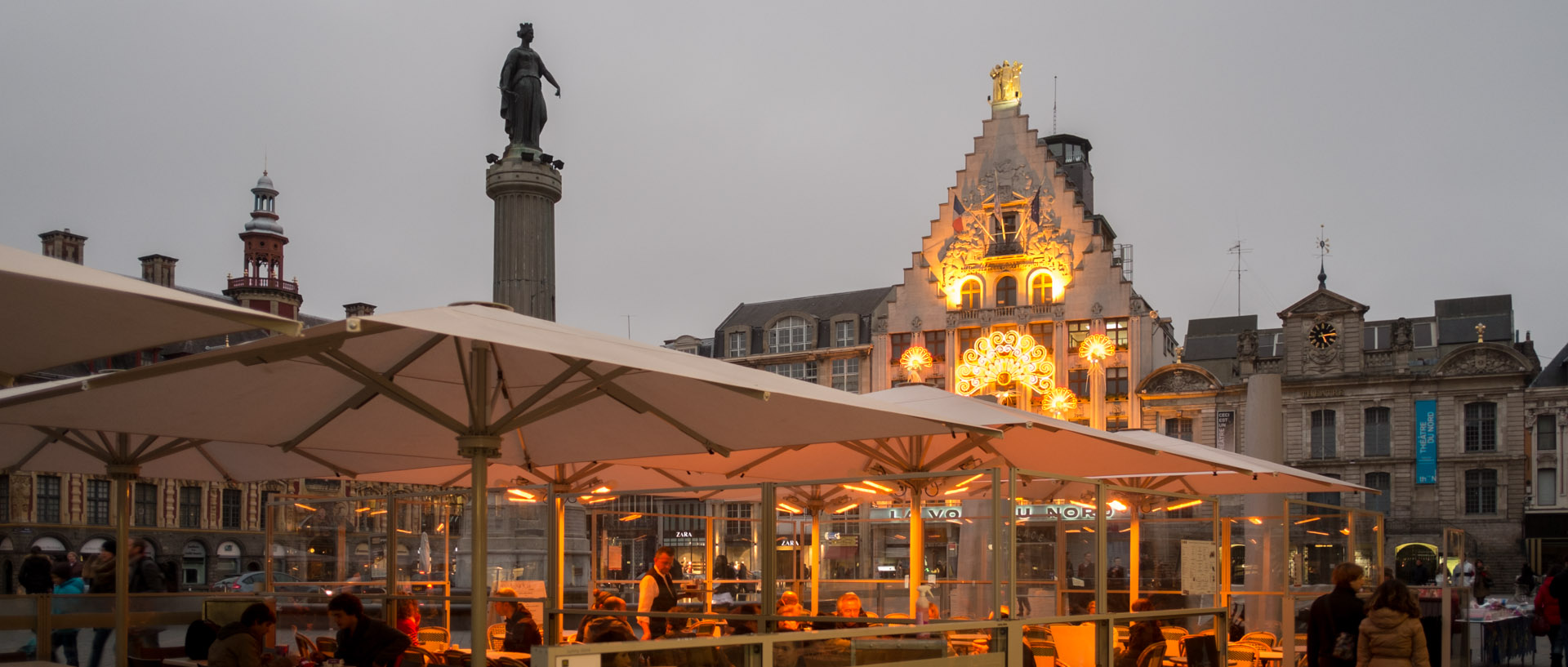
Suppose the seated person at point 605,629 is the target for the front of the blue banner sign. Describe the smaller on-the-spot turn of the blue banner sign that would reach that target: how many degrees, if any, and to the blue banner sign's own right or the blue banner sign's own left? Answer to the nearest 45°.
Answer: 0° — it already faces them

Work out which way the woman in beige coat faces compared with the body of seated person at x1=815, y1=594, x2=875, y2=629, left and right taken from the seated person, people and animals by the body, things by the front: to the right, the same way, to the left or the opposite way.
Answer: the opposite way

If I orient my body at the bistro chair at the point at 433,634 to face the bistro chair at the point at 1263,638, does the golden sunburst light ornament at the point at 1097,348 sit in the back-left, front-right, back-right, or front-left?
front-left

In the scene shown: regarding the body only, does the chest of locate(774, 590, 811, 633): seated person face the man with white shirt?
no

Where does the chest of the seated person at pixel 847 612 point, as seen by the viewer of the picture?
toward the camera

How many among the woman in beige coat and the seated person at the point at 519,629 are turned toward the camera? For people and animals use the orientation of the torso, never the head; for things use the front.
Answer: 0

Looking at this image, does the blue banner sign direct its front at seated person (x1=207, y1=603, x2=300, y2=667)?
yes

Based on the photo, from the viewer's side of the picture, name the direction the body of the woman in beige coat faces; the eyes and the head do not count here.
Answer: away from the camera

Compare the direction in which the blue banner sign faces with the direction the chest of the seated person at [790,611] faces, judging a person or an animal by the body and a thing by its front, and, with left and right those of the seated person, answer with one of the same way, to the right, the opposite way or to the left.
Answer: the same way

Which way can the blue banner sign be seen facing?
toward the camera

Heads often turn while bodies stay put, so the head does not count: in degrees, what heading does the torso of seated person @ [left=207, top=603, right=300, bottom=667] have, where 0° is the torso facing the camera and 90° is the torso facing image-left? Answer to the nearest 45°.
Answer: approximately 270°
